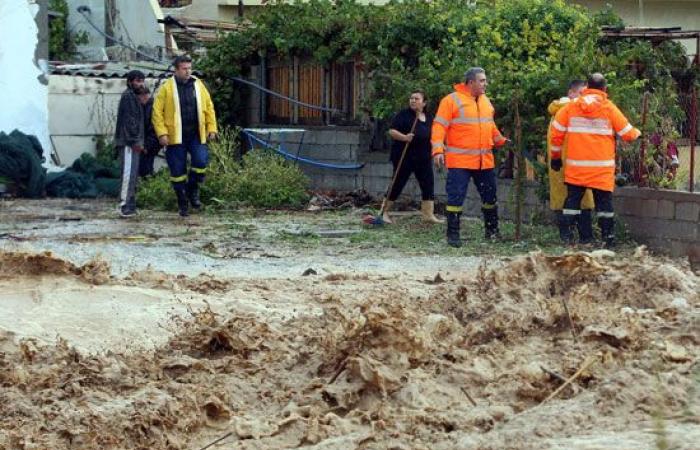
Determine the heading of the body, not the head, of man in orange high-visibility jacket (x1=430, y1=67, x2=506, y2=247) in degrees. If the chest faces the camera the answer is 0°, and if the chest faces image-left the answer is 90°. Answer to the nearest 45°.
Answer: approximately 315°

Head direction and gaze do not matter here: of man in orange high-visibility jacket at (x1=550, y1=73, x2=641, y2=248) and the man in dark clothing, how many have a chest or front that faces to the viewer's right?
1

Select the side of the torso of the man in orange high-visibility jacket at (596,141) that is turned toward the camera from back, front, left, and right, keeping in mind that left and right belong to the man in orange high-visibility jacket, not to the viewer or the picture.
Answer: back

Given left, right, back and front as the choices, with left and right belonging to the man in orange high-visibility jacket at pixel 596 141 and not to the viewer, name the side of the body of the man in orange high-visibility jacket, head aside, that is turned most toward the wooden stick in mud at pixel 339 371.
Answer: back

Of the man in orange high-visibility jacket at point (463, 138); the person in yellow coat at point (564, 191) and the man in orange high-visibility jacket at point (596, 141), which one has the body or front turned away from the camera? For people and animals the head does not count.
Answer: the man in orange high-visibility jacket at point (596, 141)

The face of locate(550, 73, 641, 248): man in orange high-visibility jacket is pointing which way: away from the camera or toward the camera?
away from the camera

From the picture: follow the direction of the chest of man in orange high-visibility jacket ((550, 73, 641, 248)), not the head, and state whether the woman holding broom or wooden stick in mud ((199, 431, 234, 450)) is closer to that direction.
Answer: the woman holding broom
